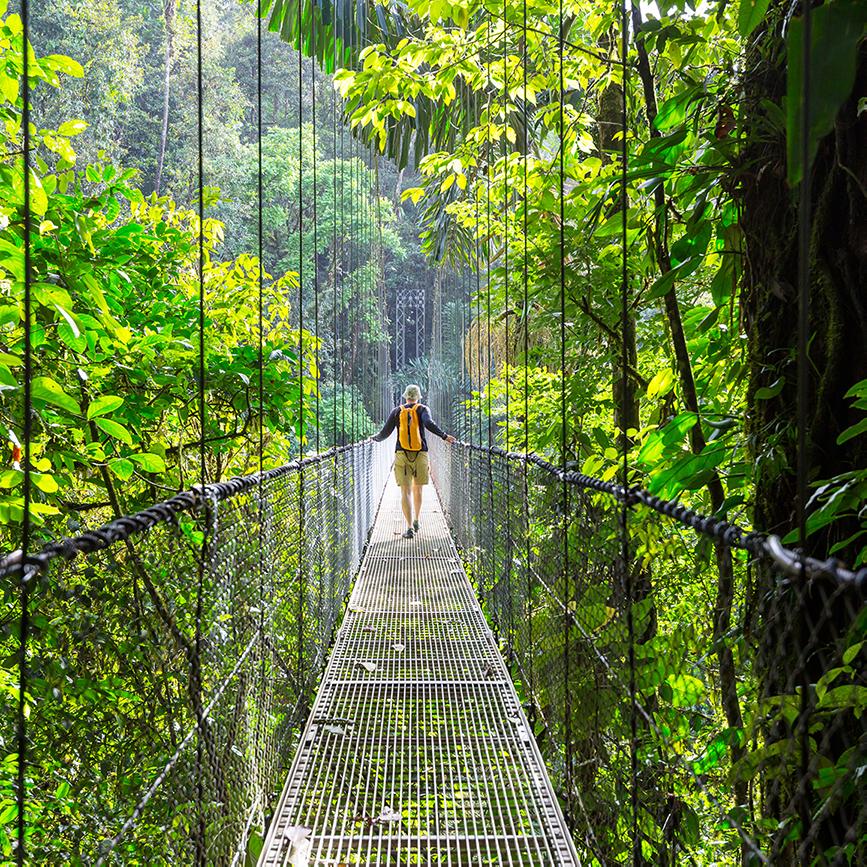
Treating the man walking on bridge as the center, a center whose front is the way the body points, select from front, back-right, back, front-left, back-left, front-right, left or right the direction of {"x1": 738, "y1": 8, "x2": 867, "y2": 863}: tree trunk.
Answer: back

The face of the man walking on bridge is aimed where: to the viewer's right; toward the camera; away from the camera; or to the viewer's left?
away from the camera

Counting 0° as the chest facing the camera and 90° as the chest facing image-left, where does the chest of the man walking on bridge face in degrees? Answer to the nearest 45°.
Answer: approximately 180°

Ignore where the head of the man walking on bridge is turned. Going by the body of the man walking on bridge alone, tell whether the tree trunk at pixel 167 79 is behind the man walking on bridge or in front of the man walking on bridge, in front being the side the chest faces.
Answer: in front
